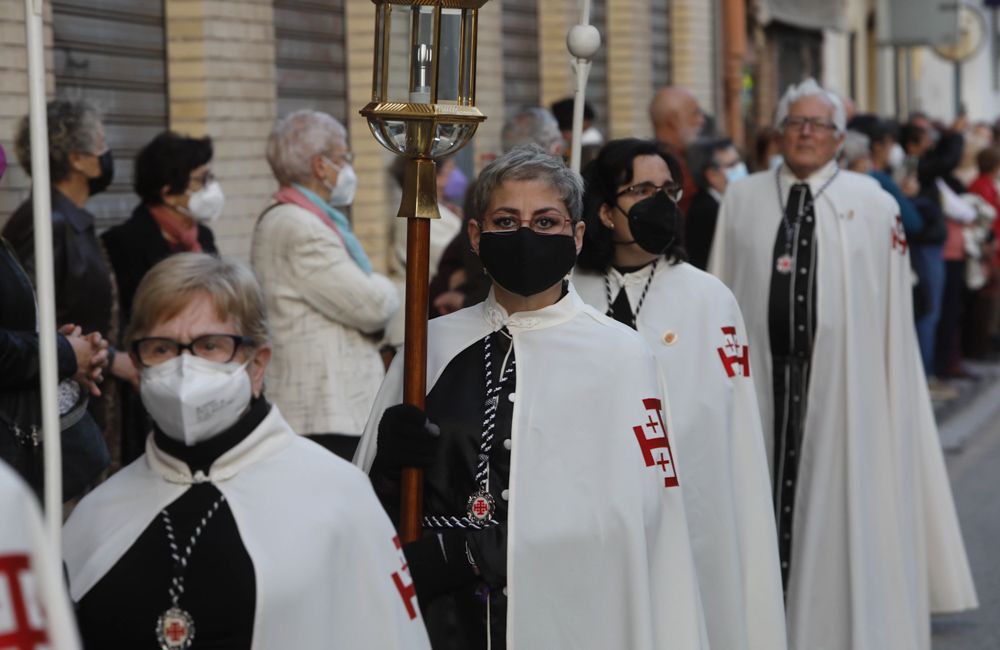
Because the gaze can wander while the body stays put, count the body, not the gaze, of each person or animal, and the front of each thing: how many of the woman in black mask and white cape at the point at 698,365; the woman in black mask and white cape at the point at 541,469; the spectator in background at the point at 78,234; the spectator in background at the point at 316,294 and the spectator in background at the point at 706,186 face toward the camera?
2

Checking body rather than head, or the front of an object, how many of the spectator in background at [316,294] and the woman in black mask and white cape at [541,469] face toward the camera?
1

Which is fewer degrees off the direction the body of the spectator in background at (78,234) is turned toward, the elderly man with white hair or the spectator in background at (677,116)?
the elderly man with white hair

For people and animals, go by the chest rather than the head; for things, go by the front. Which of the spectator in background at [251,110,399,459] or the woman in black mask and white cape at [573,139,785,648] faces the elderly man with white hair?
the spectator in background

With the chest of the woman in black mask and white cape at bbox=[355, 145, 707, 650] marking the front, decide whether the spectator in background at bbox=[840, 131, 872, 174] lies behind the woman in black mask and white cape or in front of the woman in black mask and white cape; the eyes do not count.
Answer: behind

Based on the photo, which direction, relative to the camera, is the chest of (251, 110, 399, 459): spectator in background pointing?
to the viewer's right

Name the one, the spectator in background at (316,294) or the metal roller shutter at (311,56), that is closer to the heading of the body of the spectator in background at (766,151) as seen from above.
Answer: the spectator in background

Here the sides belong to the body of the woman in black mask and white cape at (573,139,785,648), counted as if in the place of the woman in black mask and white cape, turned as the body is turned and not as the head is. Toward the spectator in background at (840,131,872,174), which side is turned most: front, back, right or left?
back

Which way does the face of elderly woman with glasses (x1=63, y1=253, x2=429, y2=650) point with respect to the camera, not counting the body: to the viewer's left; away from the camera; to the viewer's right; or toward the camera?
toward the camera

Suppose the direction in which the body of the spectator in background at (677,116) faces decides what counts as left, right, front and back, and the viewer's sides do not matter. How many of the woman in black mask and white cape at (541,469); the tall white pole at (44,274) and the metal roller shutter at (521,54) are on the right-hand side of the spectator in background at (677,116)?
2

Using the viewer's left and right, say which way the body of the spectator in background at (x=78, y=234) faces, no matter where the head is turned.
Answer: facing to the right of the viewer

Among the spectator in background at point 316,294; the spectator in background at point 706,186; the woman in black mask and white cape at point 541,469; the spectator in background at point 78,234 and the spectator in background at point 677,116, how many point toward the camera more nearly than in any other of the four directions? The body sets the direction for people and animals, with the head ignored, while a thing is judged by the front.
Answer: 1

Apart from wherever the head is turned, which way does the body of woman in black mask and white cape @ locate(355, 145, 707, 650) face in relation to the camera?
toward the camera

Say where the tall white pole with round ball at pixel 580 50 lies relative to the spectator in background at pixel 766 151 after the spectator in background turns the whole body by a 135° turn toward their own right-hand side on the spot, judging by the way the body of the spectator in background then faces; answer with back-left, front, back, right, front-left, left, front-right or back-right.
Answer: left
